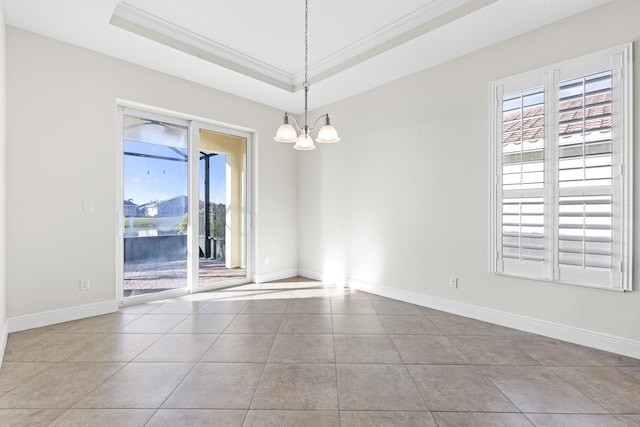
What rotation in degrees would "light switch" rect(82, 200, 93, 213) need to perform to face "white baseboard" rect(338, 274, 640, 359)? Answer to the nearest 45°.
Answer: approximately 45° to its left

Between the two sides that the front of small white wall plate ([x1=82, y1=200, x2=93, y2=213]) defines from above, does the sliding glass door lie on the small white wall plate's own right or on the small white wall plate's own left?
on the small white wall plate's own left
